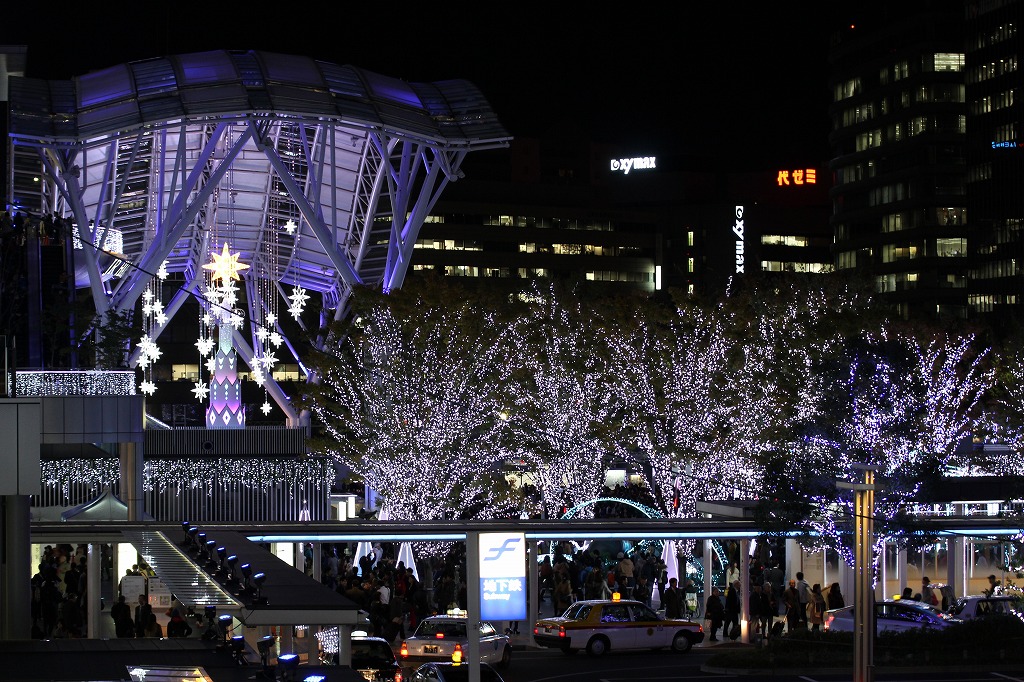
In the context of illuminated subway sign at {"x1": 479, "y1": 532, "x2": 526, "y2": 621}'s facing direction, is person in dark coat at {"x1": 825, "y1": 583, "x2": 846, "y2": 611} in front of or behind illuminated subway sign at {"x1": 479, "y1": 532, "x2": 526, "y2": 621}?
behind

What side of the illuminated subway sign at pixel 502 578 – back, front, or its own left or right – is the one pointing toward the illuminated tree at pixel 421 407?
back

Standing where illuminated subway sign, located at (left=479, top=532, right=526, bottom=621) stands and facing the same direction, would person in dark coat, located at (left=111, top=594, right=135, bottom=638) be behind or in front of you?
behind

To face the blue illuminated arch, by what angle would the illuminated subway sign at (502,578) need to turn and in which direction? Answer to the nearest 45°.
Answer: approximately 180°

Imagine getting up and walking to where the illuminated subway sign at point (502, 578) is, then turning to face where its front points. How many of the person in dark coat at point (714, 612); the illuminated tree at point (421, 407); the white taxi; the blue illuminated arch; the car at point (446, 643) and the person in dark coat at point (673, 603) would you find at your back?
6

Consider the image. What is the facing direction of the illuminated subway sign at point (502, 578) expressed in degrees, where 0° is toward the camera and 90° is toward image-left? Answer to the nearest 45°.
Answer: approximately 0°
